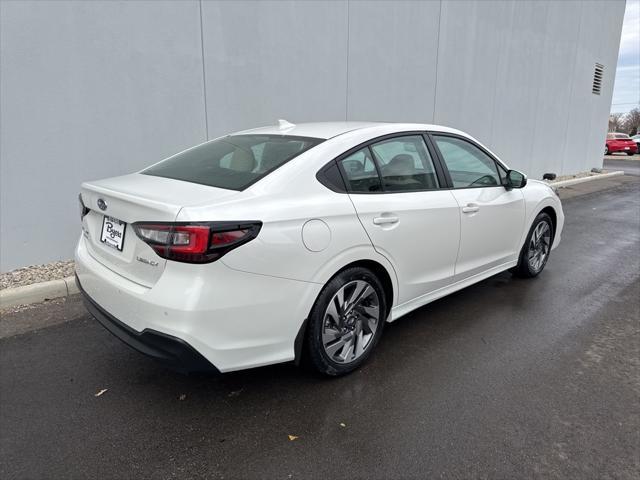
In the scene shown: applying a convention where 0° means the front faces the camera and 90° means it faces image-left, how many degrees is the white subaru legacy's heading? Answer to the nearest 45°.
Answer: approximately 225°

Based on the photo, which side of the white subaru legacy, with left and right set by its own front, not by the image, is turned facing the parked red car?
front
